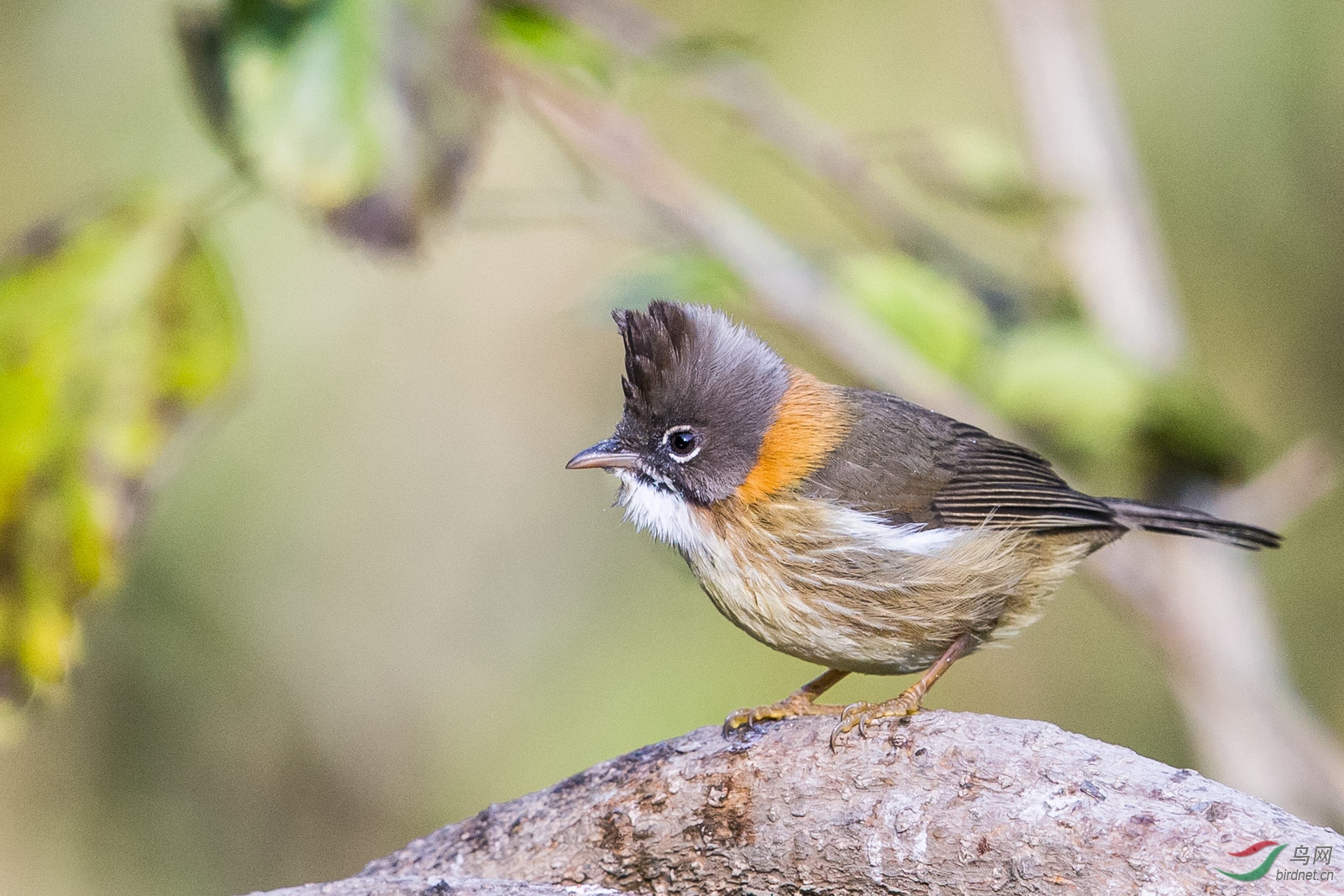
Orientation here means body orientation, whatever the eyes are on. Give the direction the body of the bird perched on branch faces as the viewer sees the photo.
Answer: to the viewer's left

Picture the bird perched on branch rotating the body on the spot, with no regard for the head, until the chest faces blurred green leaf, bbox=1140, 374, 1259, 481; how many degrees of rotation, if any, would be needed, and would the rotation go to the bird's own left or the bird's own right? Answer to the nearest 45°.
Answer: approximately 135° to the bird's own right
